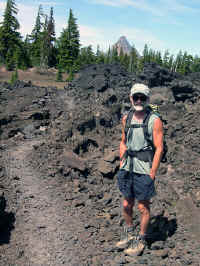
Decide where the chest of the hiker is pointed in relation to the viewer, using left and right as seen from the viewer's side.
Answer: facing the viewer and to the left of the viewer
